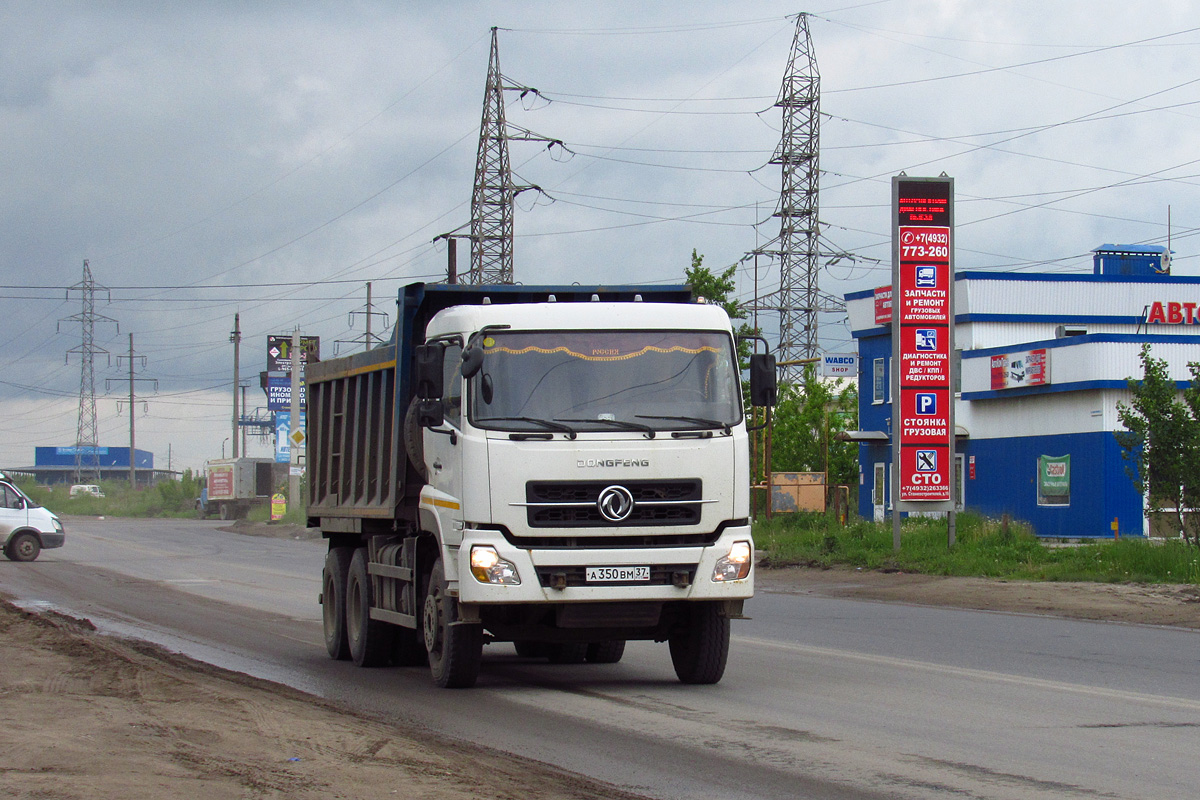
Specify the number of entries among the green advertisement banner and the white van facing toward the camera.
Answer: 1

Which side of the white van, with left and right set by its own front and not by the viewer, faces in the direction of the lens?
right
